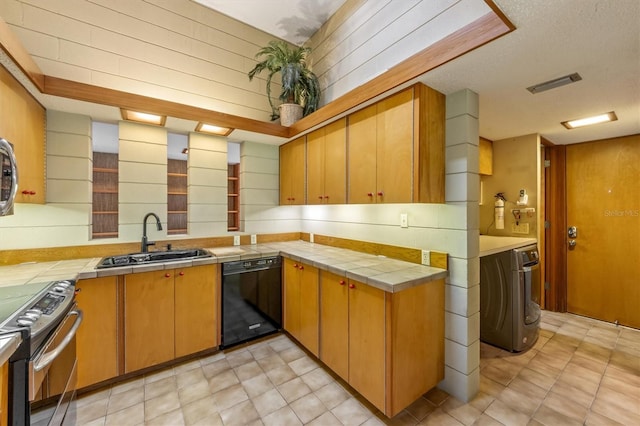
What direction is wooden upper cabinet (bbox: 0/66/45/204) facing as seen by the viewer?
to the viewer's right

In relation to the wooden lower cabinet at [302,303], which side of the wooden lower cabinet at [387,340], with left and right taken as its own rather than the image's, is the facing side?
right

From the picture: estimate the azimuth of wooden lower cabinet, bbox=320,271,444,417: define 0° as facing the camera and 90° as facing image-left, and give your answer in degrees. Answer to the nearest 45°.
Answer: approximately 45°

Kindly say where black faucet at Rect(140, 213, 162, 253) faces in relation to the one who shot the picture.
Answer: facing the viewer and to the right of the viewer

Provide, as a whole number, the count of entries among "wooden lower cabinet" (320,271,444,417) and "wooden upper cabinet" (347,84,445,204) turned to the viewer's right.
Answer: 0

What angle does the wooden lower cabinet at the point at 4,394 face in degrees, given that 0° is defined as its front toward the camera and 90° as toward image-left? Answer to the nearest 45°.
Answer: approximately 270°

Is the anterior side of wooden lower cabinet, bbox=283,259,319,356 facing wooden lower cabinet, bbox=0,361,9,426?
yes

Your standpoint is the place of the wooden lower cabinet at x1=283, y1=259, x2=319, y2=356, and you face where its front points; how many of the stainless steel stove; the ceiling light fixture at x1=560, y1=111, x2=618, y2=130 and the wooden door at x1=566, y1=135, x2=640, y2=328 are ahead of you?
1

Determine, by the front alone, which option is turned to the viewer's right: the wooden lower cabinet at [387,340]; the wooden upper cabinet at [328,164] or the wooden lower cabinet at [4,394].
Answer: the wooden lower cabinet at [4,394]

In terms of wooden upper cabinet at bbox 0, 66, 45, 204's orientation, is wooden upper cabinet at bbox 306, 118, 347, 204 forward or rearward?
forward
